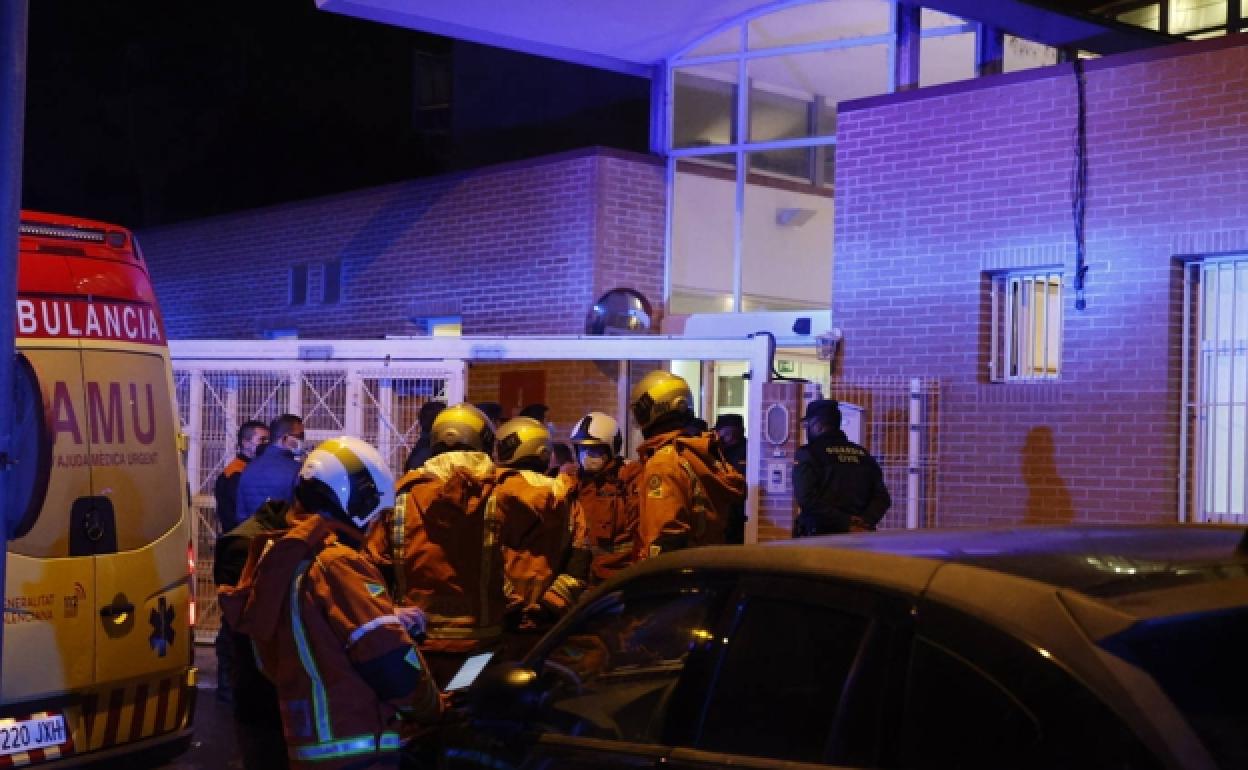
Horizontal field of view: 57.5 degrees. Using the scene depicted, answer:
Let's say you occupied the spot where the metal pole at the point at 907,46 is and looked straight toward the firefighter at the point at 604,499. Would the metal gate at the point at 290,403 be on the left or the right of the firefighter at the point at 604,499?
right

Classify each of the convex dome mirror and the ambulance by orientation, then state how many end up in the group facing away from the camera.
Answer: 1

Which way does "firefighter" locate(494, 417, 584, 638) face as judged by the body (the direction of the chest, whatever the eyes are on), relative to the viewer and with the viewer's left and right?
facing away from the viewer and to the right of the viewer

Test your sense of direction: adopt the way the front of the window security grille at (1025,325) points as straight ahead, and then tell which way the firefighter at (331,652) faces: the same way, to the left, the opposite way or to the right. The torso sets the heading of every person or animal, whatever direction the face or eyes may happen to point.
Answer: the opposite way

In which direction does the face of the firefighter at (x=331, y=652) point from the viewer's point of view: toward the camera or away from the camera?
away from the camera

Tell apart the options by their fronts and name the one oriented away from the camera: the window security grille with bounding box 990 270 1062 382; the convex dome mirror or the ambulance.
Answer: the ambulance

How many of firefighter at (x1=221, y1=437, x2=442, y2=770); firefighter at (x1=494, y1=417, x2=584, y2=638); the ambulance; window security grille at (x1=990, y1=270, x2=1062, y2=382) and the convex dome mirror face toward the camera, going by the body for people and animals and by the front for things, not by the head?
2

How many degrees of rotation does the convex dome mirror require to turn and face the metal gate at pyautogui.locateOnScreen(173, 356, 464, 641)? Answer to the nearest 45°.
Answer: approximately 45° to its right

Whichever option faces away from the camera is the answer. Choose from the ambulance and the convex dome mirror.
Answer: the ambulance

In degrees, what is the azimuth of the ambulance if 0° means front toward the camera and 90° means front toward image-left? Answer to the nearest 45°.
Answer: approximately 180°

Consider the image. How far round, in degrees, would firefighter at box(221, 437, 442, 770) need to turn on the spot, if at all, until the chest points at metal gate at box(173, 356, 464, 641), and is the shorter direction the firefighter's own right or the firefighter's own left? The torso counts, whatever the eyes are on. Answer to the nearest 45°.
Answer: approximately 45° to the firefighter's own left

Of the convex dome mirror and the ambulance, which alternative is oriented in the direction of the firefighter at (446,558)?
the convex dome mirror

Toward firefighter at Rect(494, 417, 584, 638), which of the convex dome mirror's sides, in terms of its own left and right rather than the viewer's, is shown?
front

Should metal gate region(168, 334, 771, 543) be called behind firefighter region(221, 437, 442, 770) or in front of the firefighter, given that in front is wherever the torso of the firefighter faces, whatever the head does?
in front
